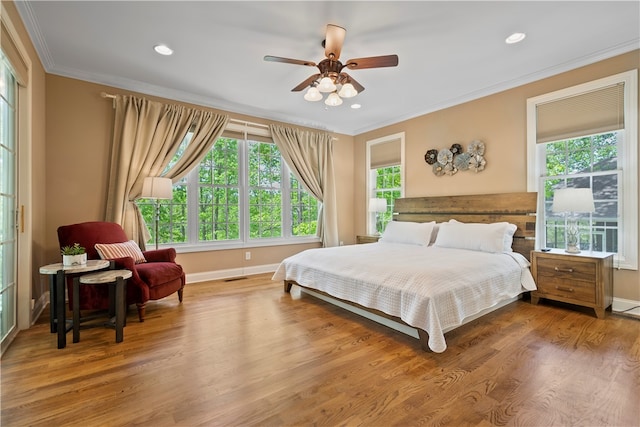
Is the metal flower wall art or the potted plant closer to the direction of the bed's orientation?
the potted plant

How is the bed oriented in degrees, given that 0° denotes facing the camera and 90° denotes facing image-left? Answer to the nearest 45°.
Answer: approximately 45°

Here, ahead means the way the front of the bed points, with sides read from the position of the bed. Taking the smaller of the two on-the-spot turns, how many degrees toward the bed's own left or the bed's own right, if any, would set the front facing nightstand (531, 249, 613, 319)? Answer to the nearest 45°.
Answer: approximately 135° to the bed's own left

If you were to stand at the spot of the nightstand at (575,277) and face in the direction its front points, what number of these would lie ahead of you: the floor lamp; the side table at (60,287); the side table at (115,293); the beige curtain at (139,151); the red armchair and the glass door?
6

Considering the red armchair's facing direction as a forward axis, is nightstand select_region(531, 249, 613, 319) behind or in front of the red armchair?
in front

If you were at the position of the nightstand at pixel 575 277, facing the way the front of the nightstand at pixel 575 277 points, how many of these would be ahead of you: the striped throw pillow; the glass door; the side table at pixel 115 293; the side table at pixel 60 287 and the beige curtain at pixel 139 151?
5

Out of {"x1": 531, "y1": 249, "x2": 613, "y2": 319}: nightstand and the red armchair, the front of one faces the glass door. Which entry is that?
the nightstand

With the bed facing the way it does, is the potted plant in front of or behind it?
in front

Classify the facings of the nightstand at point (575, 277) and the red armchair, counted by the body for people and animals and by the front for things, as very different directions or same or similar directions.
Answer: very different directions

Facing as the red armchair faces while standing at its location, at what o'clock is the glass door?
The glass door is roughly at 4 o'clock from the red armchair.

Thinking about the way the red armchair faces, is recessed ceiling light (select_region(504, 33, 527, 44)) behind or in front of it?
in front

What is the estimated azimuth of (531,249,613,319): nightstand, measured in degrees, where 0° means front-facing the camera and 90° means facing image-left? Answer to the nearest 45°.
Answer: approximately 45°

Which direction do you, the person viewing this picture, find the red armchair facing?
facing the viewer and to the right of the viewer
